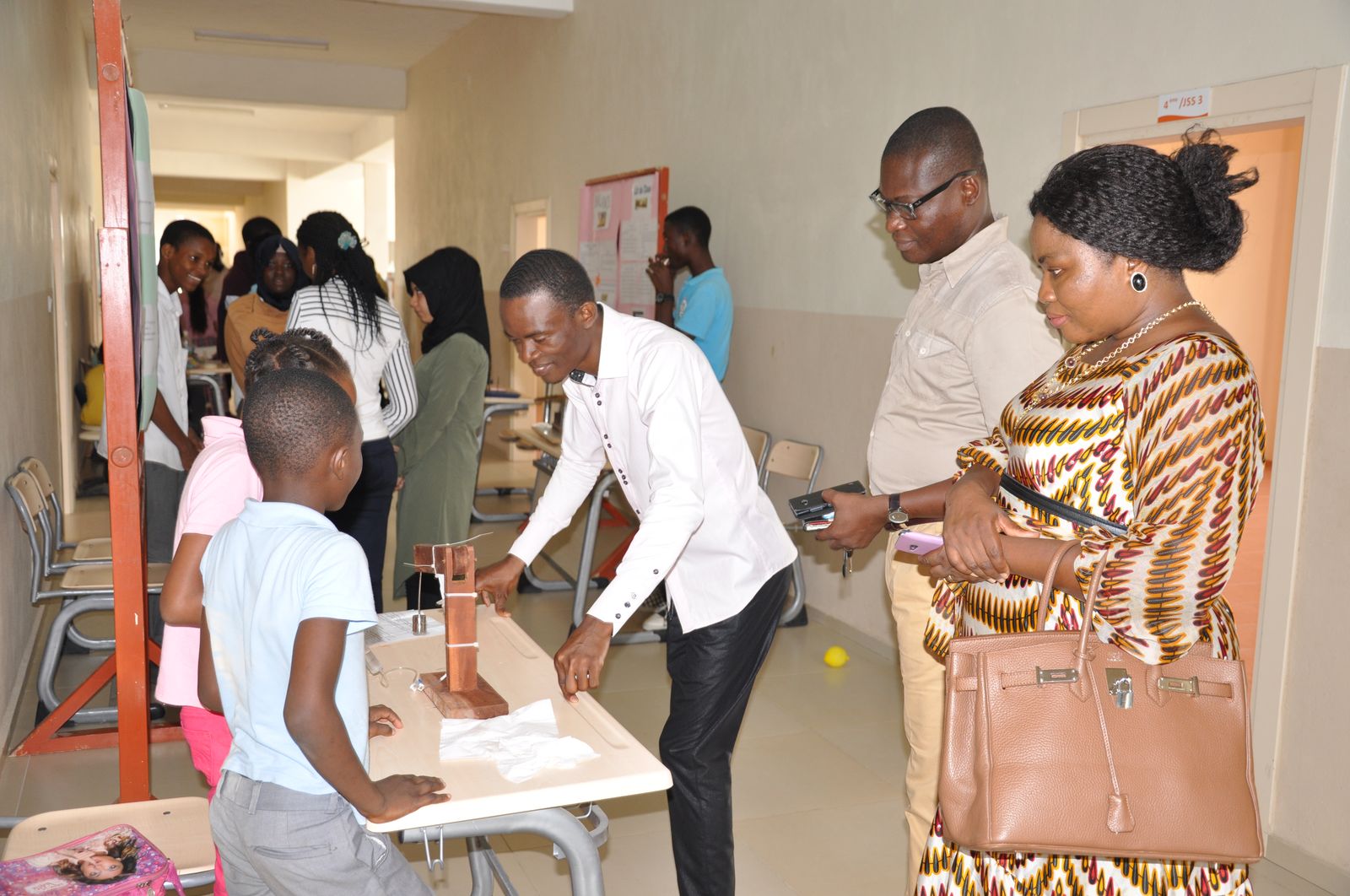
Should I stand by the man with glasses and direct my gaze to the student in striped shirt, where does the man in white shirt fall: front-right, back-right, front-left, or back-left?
front-left

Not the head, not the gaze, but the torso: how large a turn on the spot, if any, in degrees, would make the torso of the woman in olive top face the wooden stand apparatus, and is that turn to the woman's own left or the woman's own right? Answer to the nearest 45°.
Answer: approximately 90° to the woman's own left

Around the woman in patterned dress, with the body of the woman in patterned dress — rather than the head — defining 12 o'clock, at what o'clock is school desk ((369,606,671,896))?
The school desk is roughly at 1 o'clock from the woman in patterned dress.

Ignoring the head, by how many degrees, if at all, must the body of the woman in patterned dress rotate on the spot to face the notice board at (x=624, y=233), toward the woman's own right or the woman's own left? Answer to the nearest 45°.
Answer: approximately 90° to the woman's own right

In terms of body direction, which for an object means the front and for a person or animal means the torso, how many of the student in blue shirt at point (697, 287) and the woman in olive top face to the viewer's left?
2

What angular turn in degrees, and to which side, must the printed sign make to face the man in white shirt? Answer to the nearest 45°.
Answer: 0° — it already faces them

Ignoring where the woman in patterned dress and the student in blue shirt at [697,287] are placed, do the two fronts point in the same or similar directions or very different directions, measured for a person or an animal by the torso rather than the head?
same or similar directions

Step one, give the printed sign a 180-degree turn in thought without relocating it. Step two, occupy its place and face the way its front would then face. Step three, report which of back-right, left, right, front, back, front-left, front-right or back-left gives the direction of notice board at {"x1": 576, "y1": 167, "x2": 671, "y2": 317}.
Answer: left

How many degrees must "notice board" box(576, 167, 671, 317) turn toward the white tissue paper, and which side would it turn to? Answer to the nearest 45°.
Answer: approximately 45° to its left

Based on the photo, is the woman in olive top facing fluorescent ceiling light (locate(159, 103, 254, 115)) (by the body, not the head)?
no

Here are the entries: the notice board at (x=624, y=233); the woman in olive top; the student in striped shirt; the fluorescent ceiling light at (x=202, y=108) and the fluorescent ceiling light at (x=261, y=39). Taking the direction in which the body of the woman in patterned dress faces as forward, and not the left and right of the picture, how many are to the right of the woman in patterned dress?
5

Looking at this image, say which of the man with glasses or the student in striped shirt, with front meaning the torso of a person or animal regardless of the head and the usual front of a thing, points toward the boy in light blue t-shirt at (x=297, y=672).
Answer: the man with glasses

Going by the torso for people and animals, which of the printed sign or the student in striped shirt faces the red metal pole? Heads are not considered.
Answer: the printed sign

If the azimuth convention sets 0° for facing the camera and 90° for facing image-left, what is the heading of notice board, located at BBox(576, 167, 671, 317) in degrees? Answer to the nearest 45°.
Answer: approximately 45°

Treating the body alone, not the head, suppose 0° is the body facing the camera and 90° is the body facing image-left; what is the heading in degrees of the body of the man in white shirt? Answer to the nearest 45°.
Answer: approximately 45°

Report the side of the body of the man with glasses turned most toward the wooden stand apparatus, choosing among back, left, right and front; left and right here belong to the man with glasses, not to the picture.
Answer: front

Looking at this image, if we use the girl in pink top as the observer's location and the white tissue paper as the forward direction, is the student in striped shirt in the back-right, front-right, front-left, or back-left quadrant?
back-left

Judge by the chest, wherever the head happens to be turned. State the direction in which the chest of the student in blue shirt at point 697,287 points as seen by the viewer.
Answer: to the viewer's left

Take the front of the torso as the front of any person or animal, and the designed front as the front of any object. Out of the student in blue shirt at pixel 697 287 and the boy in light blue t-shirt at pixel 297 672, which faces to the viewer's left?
the student in blue shirt

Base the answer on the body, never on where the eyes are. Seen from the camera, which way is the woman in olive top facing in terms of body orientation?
to the viewer's left
